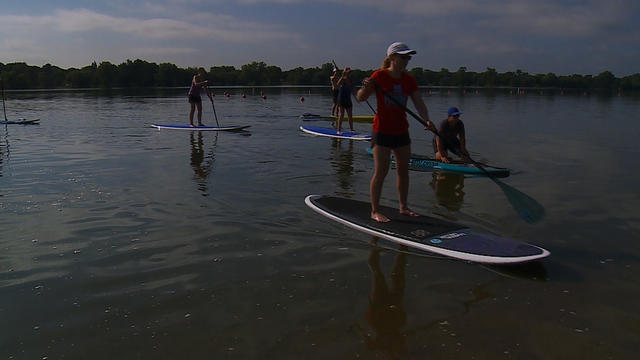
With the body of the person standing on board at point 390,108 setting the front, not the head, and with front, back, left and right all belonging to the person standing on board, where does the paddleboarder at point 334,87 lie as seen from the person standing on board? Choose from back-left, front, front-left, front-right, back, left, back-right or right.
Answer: back-left

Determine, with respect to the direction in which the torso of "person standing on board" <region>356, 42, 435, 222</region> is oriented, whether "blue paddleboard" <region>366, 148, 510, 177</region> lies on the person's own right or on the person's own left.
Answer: on the person's own left

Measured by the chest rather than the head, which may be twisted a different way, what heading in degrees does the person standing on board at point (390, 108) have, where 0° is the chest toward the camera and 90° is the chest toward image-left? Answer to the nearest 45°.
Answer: approximately 315°

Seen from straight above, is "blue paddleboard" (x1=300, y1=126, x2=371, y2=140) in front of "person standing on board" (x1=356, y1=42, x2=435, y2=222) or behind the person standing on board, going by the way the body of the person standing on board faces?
behind
